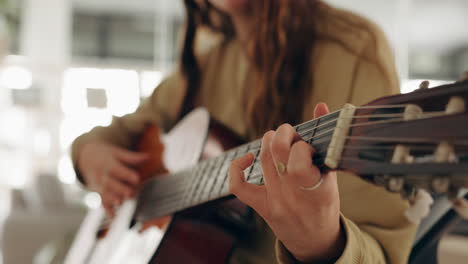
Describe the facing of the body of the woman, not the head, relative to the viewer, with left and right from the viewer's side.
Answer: facing the viewer and to the left of the viewer
